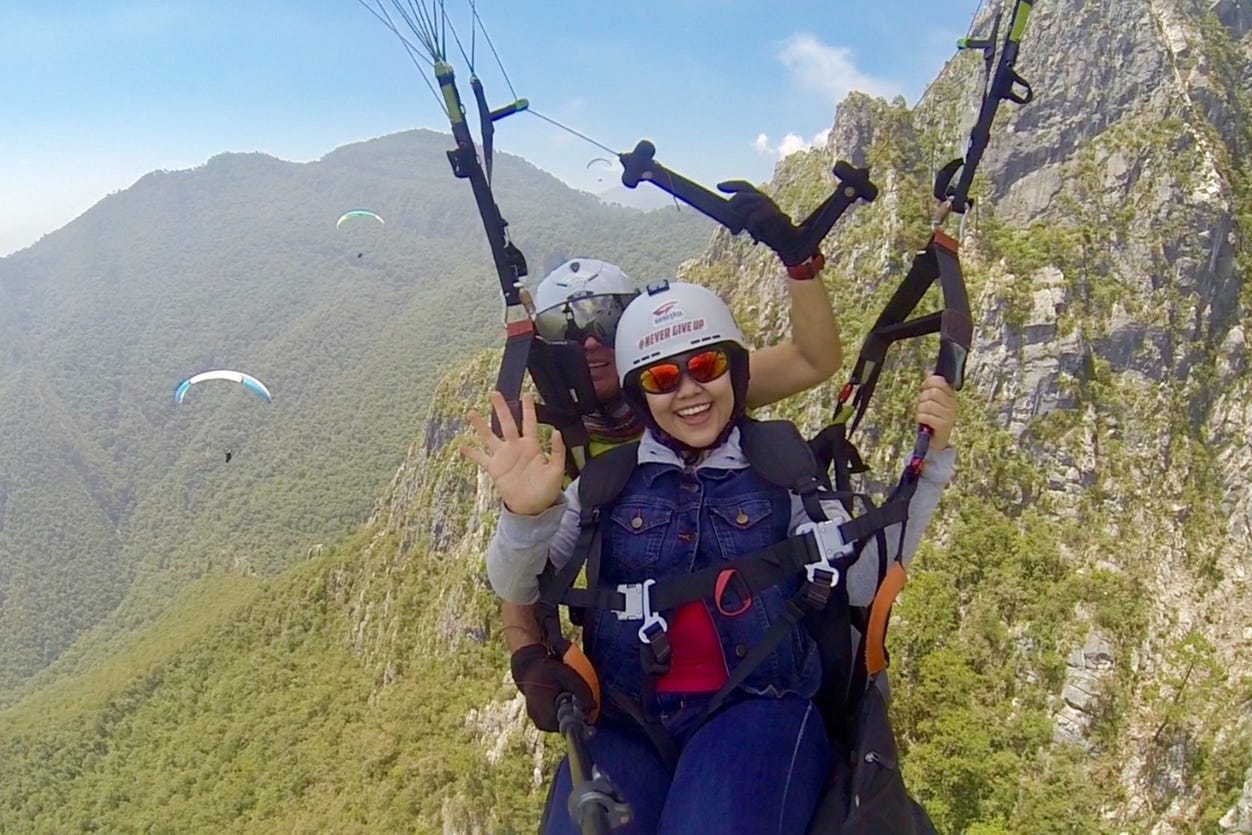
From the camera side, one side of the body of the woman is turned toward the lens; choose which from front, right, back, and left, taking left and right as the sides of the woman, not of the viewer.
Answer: front
